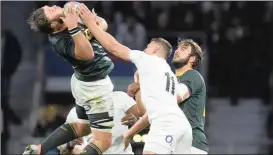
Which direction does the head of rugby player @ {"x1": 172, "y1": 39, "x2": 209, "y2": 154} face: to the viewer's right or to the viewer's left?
to the viewer's left

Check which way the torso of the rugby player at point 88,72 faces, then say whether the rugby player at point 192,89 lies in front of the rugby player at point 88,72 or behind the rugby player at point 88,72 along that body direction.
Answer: in front

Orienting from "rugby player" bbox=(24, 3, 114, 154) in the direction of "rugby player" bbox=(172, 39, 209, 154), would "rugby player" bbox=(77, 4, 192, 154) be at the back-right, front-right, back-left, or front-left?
front-right

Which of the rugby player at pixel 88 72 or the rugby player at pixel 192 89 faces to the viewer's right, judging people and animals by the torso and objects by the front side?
the rugby player at pixel 88 72

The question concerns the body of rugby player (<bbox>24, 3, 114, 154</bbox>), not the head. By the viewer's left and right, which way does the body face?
facing to the right of the viewer

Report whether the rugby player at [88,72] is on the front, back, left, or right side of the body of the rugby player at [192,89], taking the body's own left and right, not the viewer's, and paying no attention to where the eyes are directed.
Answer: front

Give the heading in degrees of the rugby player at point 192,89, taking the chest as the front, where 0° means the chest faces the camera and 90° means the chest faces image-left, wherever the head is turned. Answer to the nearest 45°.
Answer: approximately 90°

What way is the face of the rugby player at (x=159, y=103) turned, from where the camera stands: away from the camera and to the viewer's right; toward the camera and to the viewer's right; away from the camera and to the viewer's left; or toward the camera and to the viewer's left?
away from the camera and to the viewer's left
